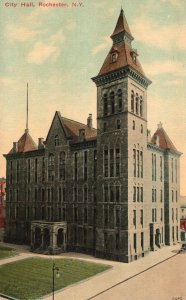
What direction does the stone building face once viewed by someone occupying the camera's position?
facing the viewer and to the left of the viewer
